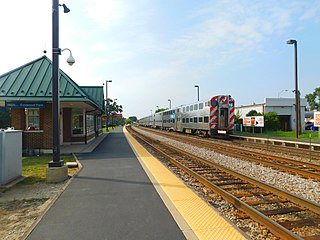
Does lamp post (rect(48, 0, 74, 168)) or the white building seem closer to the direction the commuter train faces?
the lamp post

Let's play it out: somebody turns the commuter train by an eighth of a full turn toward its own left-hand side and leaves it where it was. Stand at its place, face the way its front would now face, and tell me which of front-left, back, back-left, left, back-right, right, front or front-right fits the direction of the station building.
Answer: back-right

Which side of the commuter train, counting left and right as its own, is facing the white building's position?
left

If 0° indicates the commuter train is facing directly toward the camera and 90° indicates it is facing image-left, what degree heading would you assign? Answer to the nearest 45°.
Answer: approximately 315°

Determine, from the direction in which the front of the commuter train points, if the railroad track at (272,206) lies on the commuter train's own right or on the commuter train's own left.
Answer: on the commuter train's own right

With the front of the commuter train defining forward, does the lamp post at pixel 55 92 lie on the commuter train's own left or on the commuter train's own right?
on the commuter train's own right

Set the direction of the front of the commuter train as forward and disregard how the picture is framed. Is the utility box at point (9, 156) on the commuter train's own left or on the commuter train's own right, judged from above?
on the commuter train's own right
